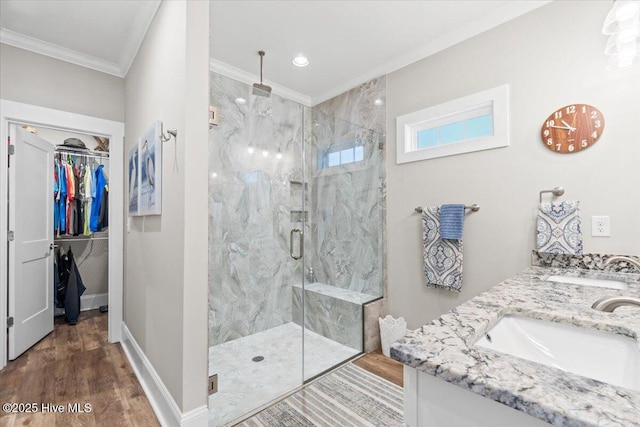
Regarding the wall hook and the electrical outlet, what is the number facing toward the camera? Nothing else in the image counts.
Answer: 1

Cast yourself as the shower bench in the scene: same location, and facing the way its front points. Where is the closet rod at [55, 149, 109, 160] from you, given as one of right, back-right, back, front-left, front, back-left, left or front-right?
front-right

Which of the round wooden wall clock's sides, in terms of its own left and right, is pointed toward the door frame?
front

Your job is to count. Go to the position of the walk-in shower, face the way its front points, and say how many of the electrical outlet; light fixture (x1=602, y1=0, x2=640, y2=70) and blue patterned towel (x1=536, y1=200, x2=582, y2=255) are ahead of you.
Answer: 3

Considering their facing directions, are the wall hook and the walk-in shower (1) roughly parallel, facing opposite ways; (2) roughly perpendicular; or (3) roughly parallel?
roughly perpendicular

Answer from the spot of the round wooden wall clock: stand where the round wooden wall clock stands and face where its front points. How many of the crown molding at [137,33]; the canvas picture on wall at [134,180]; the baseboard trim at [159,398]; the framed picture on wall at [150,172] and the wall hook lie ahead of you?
5

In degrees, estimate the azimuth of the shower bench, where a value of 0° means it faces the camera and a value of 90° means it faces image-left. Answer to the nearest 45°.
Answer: approximately 45°

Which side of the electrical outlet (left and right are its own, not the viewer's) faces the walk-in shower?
right

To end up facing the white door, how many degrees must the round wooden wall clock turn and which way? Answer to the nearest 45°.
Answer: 0° — it already faces it

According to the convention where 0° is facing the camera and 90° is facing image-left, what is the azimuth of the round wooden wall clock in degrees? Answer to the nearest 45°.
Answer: approximately 45°

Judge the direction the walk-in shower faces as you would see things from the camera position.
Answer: facing the viewer and to the right of the viewer
